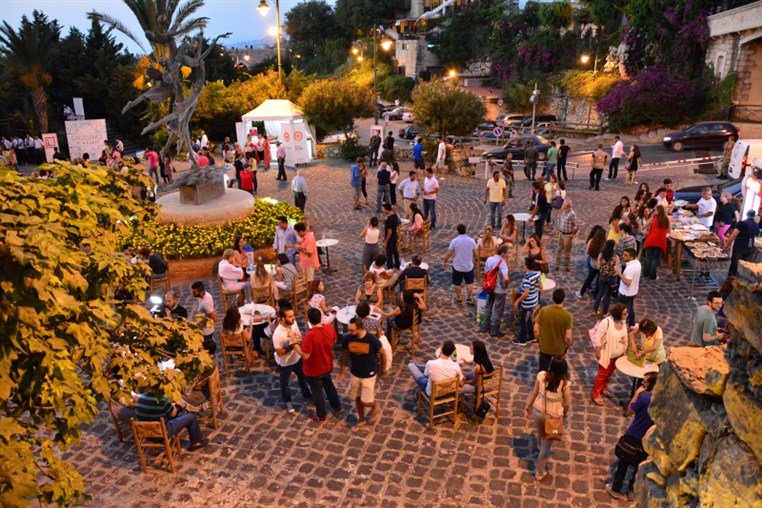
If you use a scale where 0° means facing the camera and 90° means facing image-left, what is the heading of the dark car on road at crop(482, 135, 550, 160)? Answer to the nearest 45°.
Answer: approximately 90°

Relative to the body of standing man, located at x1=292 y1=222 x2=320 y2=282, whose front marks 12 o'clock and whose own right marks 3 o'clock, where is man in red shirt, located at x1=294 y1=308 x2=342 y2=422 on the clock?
The man in red shirt is roughly at 9 o'clock from the standing man.

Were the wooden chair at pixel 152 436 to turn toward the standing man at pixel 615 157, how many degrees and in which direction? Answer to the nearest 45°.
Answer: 0° — it already faces them

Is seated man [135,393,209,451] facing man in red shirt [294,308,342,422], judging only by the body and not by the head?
yes

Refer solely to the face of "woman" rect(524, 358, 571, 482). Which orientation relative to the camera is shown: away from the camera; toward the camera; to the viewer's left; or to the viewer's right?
away from the camera

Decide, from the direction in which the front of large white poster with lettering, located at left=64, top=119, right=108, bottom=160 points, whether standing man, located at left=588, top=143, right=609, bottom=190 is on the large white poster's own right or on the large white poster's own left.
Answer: on the large white poster's own left

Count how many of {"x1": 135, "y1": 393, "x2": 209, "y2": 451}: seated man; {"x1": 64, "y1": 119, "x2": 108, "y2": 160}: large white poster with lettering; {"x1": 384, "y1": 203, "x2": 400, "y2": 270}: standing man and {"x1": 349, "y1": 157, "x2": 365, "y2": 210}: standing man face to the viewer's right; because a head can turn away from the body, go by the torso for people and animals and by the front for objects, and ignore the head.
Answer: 2

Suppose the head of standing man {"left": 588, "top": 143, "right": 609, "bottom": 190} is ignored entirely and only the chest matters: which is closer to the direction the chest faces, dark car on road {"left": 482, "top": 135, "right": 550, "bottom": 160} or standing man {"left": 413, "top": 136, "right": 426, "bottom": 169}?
the dark car on road

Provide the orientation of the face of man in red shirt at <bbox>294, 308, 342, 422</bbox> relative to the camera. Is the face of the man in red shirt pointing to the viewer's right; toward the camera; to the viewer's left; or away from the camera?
away from the camera
